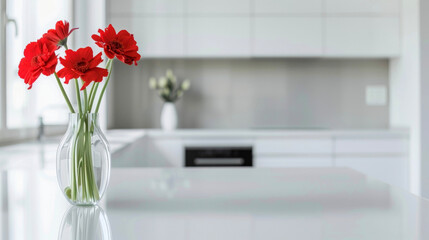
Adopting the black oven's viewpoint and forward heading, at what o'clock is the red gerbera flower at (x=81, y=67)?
The red gerbera flower is roughly at 12 o'clock from the black oven.

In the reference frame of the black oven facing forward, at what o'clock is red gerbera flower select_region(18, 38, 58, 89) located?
The red gerbera flower is roughly at 12 o'clock from the black oven.

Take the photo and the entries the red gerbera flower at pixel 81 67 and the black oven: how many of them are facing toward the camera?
2

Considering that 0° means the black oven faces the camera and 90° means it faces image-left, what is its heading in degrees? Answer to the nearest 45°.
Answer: approximately 0°

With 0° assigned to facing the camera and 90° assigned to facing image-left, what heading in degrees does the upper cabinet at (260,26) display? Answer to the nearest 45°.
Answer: approximately 0°
